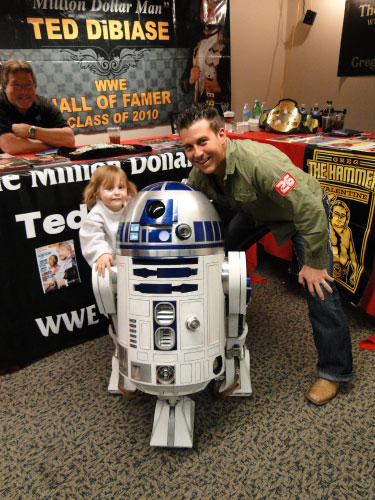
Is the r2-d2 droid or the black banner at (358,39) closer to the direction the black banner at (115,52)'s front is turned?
the r2-d2 droid

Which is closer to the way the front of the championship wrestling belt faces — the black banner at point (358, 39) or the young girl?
the young girl

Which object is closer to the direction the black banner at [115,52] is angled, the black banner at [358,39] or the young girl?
the young girl

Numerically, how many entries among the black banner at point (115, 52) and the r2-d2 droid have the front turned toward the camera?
2

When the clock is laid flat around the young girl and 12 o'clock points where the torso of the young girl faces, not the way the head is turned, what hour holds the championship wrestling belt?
The championship wrestling belt is roughly at 9 o'clock from the young girl.

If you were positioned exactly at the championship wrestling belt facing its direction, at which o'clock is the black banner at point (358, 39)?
The black banner is roughly at 7 o'clock from the championship wrestling belt.

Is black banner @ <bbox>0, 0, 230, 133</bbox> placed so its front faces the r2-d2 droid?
yes

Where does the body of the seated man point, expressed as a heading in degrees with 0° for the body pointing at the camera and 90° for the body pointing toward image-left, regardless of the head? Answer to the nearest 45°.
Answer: approximately 0°

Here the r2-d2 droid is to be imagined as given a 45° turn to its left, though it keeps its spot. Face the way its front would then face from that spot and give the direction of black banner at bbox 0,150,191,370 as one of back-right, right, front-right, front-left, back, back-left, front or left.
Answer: back

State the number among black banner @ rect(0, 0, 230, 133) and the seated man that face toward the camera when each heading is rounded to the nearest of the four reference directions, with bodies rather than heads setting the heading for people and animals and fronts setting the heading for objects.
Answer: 2

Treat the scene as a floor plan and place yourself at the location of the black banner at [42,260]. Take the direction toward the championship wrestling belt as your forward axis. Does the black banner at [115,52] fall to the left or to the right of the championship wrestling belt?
left

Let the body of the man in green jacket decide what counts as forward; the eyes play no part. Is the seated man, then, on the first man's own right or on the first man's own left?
on the first man's own right
